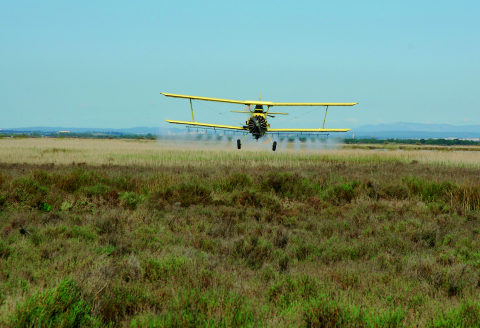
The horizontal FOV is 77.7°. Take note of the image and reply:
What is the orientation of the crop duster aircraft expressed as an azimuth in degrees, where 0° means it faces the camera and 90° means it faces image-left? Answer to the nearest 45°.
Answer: approximately 0°

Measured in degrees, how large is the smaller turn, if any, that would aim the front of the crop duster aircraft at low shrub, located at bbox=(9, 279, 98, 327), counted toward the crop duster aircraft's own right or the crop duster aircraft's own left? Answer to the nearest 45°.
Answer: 0° — it already faces it
